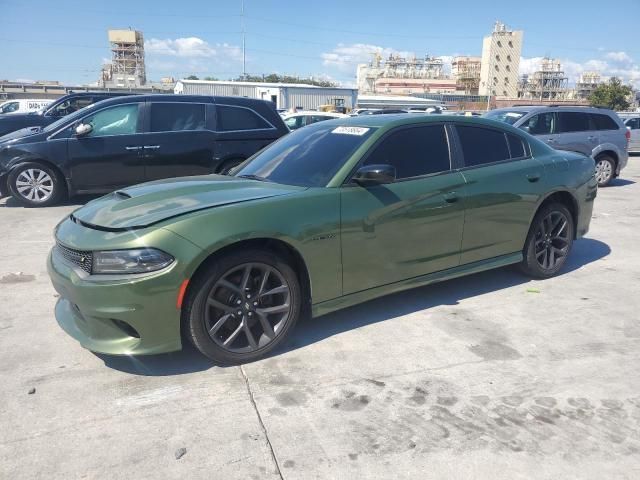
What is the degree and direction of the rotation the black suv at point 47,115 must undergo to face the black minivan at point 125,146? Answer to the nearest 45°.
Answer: approximately 90° to its left

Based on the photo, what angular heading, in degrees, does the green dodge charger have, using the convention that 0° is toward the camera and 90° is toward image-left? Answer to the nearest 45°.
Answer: approximately 45°

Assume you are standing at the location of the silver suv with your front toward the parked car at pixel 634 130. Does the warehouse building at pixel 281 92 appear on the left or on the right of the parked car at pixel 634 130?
left

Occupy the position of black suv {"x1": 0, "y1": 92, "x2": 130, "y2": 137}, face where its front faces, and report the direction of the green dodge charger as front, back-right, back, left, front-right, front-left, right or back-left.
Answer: left

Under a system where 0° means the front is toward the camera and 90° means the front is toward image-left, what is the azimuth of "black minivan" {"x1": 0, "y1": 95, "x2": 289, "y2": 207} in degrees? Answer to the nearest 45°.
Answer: approximately 90°

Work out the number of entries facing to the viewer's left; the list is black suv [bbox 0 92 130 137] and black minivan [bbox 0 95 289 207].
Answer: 2

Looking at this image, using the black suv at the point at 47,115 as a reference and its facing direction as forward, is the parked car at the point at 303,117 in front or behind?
behind

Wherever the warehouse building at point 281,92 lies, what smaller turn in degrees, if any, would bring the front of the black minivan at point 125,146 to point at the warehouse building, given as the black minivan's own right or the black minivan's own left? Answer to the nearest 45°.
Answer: approximately 90° to the black minivan's own right

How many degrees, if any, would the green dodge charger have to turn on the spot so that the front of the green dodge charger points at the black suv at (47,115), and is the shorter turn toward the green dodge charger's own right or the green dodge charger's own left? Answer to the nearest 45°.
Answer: approximately 90° to the green dodge charger's own right

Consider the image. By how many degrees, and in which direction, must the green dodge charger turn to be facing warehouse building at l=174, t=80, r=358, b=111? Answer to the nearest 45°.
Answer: approximately 135° to its right

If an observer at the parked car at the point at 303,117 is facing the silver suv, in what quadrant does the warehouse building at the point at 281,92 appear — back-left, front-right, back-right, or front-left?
back-left

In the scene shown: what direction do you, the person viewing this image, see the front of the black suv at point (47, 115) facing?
facing to the left of the viewer

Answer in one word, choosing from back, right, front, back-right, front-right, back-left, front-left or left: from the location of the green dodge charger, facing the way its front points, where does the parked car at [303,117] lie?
back-right
